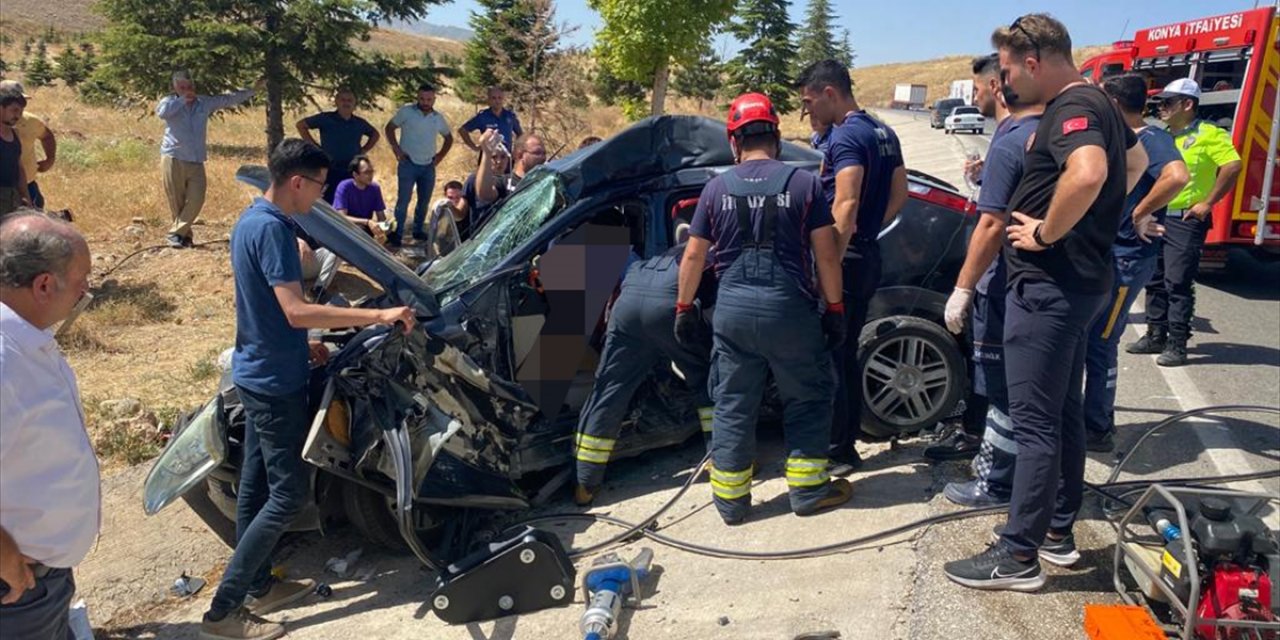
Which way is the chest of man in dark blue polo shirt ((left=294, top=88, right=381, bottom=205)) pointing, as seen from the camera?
toward the camera

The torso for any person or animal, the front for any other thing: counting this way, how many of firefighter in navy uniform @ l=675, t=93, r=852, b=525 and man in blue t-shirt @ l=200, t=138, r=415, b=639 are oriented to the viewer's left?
0

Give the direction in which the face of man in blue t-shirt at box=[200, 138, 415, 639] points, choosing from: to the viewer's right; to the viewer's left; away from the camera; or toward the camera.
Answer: to the viewer's right

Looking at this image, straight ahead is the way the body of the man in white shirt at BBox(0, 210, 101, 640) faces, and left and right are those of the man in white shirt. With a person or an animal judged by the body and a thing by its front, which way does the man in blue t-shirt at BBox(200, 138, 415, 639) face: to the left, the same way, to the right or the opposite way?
the same way

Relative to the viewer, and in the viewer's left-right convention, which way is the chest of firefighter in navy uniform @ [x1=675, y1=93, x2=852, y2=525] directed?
facing away from the viewer

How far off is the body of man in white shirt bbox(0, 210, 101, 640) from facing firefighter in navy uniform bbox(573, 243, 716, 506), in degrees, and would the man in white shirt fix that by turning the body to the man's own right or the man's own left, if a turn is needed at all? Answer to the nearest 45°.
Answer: approximately 45° to the man's own left

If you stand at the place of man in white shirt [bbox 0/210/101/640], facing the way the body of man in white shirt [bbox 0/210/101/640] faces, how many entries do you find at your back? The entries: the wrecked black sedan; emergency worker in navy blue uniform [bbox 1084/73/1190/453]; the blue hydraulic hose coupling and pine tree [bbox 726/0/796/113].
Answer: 0

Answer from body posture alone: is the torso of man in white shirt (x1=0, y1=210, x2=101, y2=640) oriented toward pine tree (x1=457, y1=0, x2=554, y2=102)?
no

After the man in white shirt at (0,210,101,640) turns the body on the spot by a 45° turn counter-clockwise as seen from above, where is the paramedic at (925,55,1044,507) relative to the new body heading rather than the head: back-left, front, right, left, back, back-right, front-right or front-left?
front-right

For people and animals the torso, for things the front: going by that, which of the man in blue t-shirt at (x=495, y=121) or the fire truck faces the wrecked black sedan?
the man in blue t-shirt

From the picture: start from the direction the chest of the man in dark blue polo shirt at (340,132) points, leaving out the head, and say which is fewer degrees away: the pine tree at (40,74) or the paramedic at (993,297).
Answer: the paramedic

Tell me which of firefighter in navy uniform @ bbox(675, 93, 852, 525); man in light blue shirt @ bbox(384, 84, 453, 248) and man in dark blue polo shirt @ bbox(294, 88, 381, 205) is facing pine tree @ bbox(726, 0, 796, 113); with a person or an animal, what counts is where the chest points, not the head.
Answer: the firefighter in navy uniform

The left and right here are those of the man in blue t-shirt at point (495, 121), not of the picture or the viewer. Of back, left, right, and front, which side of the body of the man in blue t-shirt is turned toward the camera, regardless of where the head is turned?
front

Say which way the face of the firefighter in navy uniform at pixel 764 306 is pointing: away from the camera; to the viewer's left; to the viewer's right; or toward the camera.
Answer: away from the camera

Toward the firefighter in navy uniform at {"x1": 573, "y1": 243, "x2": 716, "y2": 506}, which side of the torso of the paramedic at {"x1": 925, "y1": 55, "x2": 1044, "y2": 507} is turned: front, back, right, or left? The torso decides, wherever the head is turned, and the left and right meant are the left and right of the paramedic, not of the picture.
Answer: front

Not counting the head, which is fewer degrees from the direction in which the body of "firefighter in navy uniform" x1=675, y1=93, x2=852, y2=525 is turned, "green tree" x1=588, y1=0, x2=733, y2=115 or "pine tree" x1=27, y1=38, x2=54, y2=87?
the green tree

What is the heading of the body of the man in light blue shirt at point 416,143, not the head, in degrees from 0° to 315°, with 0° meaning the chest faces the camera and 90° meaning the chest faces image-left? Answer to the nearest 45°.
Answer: approximately 0°

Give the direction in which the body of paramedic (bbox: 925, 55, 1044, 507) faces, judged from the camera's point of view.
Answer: to the viewer's left

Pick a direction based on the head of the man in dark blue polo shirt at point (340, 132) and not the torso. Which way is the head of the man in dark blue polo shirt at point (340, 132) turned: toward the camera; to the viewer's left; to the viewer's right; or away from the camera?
toward the camera

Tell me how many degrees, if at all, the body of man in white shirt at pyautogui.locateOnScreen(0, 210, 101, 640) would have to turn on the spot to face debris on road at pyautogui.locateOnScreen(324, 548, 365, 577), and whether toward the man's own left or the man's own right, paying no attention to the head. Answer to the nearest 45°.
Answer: approximately 45° to the man's own left

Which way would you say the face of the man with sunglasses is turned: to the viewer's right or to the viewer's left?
to the viewer's left

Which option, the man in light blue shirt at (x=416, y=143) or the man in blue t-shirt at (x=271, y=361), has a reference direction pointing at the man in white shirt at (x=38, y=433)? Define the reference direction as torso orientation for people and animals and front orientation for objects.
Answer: the man in light blue shirt at (x=416, y=143)

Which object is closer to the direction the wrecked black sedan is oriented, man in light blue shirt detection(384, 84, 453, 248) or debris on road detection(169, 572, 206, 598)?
the debris on road
